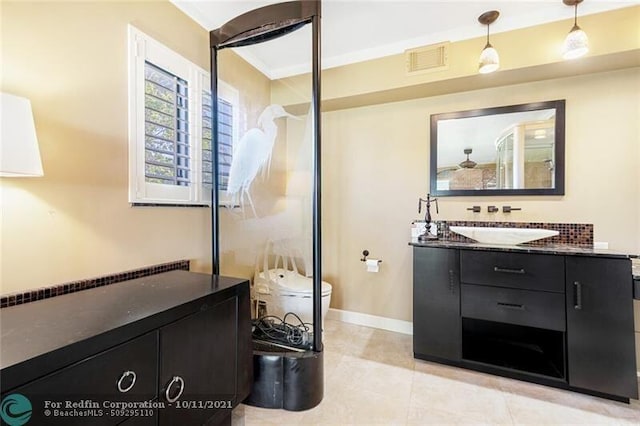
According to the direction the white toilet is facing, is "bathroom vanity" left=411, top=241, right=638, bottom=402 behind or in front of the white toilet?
in front

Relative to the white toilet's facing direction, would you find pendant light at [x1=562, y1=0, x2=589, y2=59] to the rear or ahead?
ahead

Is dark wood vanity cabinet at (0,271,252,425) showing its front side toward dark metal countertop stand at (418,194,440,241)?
no

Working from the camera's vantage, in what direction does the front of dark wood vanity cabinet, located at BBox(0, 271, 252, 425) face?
facing the viewer and to the right of the viewer

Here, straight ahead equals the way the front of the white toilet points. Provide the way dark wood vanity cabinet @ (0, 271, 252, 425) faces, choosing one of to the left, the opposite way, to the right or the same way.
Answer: the same way

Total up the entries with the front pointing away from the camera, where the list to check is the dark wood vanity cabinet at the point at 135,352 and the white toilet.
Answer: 0
